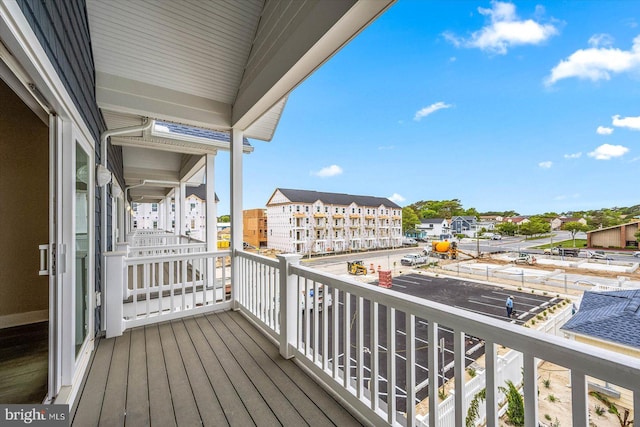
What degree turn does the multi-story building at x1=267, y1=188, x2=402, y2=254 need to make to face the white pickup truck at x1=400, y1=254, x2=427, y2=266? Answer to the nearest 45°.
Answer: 0° — it already faces it

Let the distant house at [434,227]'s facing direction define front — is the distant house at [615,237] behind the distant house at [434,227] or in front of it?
in front
